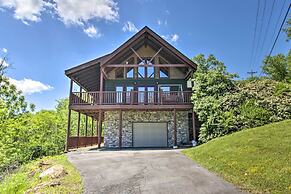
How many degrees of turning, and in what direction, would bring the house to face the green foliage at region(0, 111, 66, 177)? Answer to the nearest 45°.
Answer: approximately 90° to its right

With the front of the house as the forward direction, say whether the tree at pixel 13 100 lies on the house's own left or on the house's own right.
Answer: on the house's own right

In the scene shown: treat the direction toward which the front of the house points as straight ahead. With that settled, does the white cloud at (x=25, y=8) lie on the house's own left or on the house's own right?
on the house's own right

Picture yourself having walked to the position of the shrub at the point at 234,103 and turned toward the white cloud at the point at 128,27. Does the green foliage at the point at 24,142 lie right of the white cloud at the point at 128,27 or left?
left

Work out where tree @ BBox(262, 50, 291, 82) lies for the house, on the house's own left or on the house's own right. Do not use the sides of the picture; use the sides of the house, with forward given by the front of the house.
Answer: on the house's own left

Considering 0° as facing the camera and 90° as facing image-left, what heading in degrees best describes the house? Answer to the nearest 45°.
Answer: approximately 0°
